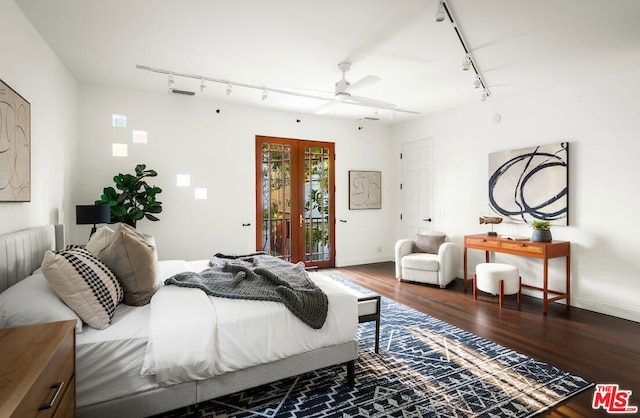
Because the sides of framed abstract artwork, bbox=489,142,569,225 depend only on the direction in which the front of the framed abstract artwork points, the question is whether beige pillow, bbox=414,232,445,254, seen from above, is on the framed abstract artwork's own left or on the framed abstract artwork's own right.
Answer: on the framed abstract artwork's own right

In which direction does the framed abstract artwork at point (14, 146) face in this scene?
to the viewer's right

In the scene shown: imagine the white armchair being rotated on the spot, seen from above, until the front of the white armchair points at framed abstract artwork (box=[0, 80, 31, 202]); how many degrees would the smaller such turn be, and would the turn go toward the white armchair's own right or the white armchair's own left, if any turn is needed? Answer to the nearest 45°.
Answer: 0° — it already faces it

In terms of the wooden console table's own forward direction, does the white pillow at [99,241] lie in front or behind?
in front

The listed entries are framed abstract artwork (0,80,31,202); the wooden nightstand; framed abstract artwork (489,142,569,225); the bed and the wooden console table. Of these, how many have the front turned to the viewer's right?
3

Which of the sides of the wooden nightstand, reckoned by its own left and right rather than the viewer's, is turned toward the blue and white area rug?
front

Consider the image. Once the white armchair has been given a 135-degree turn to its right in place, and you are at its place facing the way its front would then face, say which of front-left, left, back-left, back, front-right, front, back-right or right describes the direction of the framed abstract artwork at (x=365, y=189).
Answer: front-left

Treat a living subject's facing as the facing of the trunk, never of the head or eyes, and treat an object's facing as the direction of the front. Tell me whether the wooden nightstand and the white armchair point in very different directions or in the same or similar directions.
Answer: very different directions

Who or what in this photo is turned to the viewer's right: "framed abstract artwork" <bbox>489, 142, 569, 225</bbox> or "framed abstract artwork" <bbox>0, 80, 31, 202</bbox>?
"framed abstract artwork" <bbox>0, 80, 31, 202</bbox>

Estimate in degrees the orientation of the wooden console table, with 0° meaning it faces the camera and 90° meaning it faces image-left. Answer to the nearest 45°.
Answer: approximately 45°

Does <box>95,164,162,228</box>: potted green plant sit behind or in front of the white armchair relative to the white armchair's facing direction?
in front

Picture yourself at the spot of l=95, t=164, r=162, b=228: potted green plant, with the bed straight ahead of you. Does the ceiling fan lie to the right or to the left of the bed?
left

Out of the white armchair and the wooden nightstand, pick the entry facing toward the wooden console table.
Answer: the wooden nightstand

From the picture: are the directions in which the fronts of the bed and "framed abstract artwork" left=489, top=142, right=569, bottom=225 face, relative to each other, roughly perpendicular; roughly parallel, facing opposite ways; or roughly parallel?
roughly parallel, facing opposite ways

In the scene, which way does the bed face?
to the viewer's right

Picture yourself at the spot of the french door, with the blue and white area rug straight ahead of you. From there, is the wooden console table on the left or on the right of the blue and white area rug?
left

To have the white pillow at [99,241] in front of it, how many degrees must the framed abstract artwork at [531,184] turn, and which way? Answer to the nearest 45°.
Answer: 0° — it already faces it

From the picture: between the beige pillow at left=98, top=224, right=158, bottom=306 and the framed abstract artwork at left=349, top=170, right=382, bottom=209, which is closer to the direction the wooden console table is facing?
the beige pillow
